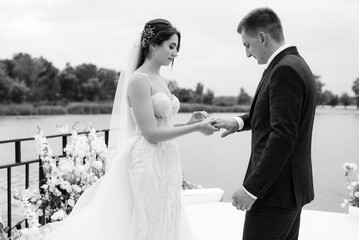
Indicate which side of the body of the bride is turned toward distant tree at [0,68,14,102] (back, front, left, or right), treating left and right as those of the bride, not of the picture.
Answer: left

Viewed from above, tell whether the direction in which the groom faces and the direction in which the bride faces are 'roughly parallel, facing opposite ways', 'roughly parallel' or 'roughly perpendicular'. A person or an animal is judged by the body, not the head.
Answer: roughly parallel, facing opposite ways

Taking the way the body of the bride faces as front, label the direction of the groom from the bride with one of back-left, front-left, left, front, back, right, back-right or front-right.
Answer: front-right

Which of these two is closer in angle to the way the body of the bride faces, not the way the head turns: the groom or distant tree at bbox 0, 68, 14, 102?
the groom

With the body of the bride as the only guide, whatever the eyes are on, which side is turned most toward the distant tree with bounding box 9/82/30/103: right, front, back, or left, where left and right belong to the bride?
left

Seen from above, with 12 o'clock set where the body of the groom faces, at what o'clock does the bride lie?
The bride is roughly at 1 o'clock from the groom.

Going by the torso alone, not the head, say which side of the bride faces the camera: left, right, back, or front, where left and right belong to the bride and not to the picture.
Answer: right

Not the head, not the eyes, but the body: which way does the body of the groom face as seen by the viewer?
to the viewer's left

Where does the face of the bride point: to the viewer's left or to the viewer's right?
to the viewer's right

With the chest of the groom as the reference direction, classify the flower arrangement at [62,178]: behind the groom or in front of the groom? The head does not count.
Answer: in front

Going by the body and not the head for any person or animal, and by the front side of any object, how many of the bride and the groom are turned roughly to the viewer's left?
1

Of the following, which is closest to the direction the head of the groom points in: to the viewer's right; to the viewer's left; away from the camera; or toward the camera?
to the viewer's left
